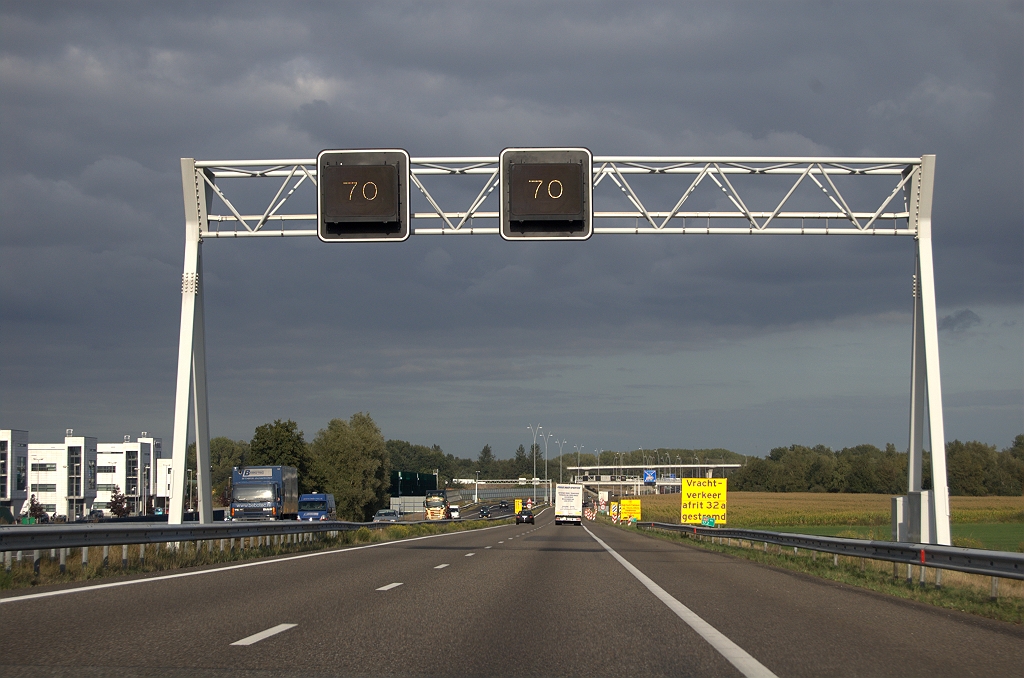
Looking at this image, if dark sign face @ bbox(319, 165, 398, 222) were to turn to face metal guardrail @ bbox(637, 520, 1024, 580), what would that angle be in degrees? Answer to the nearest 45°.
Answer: approximately 45° to its left

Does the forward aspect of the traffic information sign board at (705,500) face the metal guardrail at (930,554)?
yes

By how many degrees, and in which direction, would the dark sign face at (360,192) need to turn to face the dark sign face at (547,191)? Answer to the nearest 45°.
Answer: approximately 90° to its left

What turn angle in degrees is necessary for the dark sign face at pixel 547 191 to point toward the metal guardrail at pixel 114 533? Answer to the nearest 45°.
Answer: approximately 45° to its right

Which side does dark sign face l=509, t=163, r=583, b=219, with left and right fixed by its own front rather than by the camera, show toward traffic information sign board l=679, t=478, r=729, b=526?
back

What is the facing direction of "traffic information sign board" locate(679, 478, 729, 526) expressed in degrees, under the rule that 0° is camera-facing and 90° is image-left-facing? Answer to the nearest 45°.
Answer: approximately 0°

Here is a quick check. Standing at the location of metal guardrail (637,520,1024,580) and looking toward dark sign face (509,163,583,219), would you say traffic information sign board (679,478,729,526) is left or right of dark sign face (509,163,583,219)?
right

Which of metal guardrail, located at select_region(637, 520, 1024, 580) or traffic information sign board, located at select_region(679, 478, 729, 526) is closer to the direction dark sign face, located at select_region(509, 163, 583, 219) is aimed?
the metal guardrail

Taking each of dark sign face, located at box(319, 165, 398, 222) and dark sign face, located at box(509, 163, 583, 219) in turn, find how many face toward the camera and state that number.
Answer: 2

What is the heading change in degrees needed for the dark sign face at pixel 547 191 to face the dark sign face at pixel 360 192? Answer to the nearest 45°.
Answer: approximately 90° to its right

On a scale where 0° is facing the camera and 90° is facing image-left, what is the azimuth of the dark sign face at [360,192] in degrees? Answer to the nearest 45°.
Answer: approximately 0°

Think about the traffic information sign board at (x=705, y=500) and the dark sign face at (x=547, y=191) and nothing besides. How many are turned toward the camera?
2
